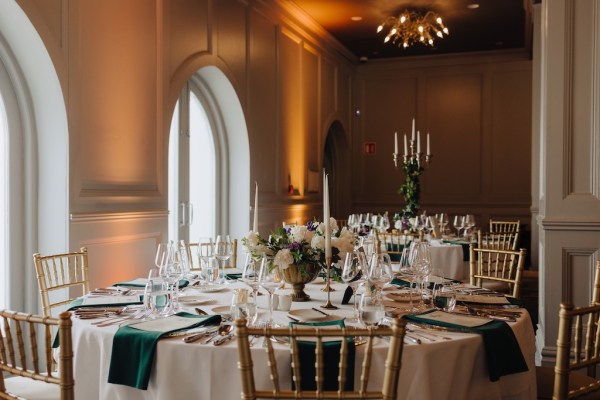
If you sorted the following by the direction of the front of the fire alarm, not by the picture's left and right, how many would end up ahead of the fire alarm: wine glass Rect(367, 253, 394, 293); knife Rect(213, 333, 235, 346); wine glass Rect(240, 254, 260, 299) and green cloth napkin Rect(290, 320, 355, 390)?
4

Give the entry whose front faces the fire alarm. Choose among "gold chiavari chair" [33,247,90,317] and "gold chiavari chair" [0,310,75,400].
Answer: "gold chiavari chair" [0,310,75,400]

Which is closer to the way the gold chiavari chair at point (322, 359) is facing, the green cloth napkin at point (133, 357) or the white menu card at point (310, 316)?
the white menu card

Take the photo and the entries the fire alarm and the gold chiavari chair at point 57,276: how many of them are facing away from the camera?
0

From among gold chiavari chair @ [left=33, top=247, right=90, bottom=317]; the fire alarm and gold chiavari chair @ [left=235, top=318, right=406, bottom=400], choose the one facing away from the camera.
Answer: gold chiavari chair @ [left=235, top=318, right=406, bottom=400]

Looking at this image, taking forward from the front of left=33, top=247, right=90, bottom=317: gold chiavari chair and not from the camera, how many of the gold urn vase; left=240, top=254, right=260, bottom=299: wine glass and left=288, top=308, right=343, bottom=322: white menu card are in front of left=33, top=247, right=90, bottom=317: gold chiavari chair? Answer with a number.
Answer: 3

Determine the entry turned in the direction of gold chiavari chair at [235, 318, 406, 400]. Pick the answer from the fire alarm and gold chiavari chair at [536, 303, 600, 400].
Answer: the fire alarm

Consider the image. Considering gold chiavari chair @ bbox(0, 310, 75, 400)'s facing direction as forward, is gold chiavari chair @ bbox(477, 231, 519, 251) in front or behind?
in front

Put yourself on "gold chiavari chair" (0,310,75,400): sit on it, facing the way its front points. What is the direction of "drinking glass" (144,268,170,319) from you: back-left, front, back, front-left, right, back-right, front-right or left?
front

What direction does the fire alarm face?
toward the camera

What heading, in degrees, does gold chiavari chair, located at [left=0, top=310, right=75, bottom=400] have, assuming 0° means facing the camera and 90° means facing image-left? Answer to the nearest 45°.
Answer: approximately 225°

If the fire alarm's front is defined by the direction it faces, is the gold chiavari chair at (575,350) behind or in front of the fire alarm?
in front

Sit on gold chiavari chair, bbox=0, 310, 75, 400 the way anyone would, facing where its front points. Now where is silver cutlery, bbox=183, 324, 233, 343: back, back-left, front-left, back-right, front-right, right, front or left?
front-right

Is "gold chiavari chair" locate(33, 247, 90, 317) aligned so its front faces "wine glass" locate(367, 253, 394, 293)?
yes

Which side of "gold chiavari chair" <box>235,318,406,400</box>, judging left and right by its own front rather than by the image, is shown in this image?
back

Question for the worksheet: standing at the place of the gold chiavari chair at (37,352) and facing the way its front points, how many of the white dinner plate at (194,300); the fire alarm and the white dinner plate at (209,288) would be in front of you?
3

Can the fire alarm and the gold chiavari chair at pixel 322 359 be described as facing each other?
yes

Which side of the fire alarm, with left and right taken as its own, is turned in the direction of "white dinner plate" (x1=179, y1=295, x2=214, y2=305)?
front
